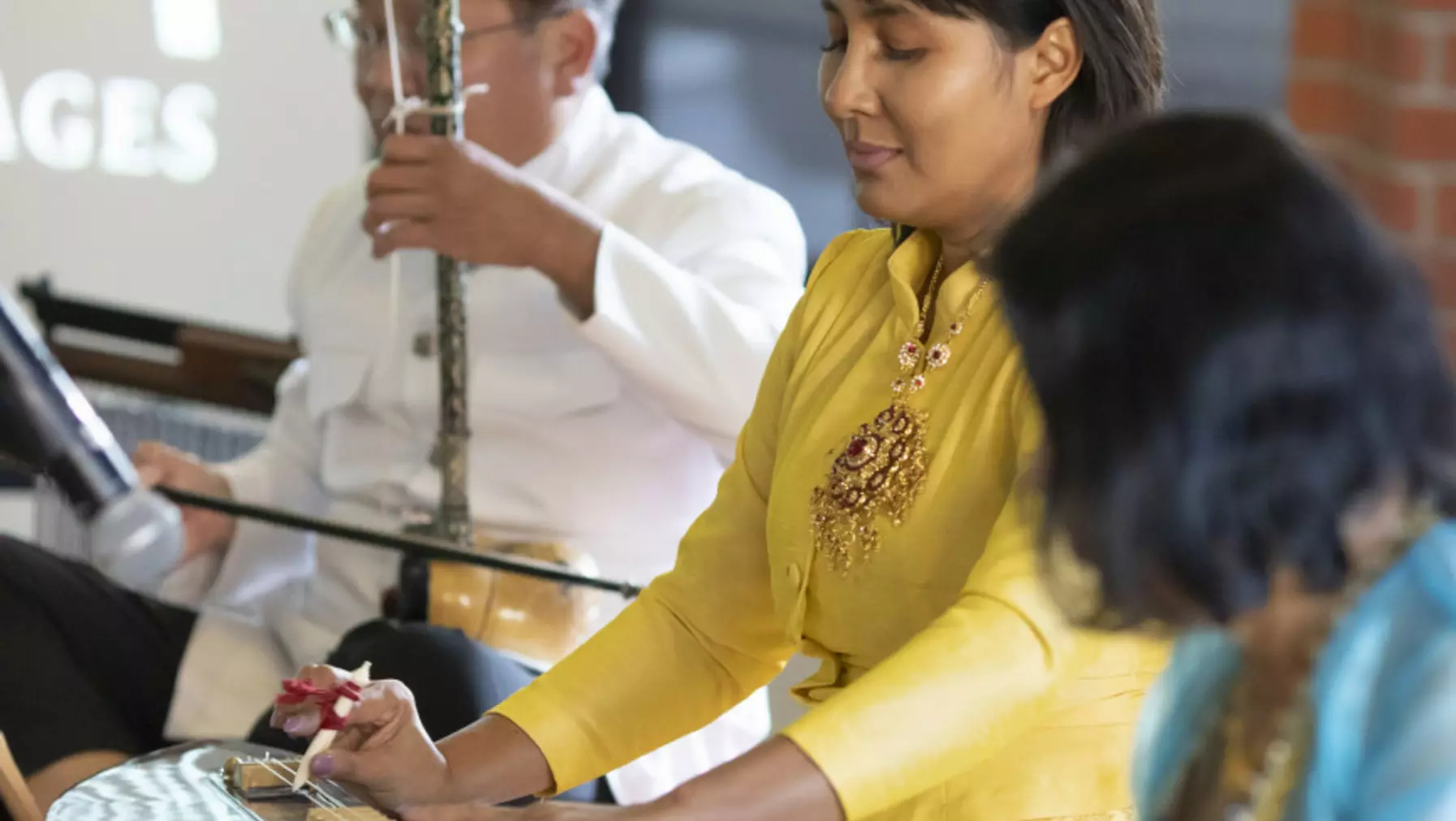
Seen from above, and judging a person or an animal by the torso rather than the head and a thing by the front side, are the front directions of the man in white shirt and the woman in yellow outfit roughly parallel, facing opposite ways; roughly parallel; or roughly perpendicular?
roughly parallel

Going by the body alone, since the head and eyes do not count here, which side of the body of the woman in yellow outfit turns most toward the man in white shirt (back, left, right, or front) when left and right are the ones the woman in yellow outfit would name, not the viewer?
right

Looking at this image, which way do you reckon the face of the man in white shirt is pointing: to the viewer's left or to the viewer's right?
to the viewer's left

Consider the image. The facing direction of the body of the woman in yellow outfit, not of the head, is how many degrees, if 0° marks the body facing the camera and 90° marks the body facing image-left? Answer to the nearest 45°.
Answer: approximately 45°

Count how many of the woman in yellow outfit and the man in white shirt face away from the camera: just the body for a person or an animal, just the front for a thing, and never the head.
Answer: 0

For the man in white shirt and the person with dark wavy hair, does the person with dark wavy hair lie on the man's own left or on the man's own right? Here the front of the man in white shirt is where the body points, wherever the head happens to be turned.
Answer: on the man's own left

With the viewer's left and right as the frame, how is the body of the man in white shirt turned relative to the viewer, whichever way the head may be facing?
facing the viewer and to the left of the viewer

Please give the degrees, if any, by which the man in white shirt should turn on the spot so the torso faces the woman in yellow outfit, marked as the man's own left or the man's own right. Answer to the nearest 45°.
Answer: approximately 45° to the man's own left
